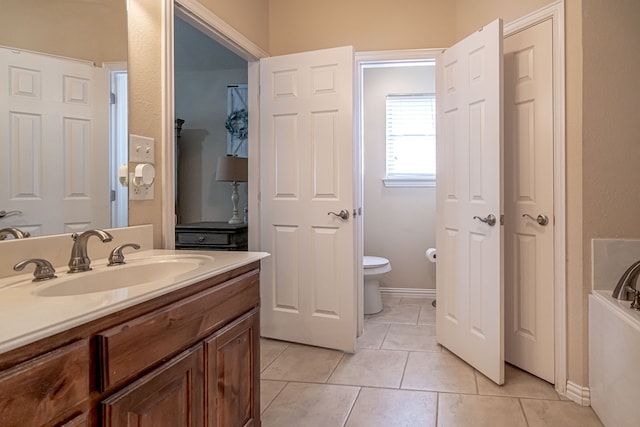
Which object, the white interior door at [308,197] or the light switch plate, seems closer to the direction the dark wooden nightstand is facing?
the light switch plate

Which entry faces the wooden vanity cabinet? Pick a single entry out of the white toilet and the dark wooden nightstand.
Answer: the dark wooden nightstand

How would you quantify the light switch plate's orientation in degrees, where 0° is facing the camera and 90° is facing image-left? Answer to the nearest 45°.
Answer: approximately 315°

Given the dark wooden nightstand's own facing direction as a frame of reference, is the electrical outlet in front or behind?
in front

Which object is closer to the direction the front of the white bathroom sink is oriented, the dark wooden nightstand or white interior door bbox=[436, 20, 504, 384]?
the white interior door

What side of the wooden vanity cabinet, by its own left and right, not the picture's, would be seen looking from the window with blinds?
left
